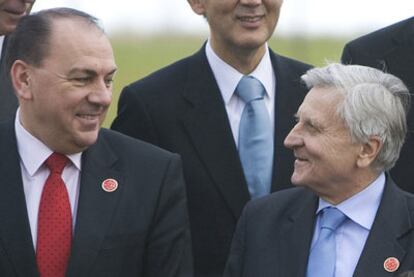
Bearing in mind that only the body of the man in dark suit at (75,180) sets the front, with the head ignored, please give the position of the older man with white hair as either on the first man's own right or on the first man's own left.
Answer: on the first man's own left

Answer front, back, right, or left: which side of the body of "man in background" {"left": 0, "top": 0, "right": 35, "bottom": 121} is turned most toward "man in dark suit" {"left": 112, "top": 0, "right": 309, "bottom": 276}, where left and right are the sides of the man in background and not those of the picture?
left

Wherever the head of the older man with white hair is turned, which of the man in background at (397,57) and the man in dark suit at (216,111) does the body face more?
the man in dark suit

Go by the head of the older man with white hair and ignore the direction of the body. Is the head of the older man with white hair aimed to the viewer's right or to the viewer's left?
to the viewer's left

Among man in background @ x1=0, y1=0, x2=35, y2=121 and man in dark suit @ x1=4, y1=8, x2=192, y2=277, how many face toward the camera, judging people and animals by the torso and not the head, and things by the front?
2

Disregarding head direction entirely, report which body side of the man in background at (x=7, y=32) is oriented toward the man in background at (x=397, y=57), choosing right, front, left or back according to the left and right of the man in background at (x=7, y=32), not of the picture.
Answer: left
